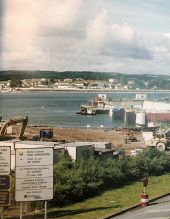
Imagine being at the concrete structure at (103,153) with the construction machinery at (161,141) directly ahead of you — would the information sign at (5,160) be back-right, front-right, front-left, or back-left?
back-right

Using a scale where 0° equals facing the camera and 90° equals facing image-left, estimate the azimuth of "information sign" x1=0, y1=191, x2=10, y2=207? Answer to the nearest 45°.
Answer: approximately 0°

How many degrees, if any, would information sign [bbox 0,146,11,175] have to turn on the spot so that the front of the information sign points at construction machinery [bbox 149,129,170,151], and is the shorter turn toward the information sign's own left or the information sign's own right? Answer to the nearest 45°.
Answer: approximately 135° to the information sign's own left

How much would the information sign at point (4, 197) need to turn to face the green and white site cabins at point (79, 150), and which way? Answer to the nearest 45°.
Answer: approximately 180°

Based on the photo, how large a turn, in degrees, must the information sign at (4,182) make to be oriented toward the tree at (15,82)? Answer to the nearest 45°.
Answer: approximately 180°

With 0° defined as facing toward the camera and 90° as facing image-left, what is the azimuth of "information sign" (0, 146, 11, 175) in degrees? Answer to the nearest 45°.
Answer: approximately 0°

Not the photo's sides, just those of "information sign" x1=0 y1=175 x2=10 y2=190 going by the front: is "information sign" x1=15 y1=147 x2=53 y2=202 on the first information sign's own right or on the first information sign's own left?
on the first information sign's own left

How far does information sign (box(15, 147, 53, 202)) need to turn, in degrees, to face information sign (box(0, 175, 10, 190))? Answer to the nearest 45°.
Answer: approximately 90° to its right

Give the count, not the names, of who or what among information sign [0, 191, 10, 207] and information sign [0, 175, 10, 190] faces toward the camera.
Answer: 2

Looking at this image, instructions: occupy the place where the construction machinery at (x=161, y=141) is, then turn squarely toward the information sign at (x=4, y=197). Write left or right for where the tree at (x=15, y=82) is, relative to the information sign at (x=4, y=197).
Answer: right
